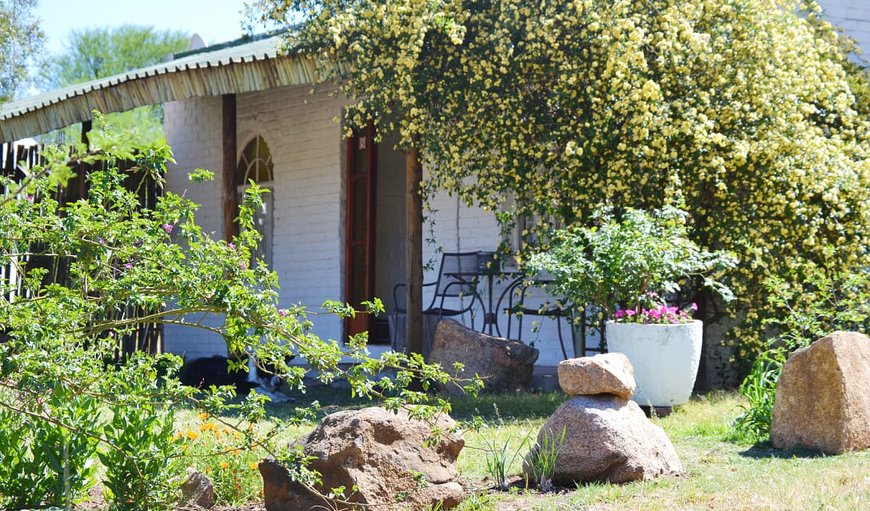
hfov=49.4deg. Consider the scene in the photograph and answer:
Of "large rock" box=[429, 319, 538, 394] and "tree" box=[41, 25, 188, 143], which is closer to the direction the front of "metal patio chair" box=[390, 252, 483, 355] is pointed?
the large rock

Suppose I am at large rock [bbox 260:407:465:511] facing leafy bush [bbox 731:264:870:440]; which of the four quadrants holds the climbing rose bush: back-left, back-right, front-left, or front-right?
front-left

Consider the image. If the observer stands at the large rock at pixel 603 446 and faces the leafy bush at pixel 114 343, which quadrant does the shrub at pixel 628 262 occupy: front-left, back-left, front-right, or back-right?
back-right

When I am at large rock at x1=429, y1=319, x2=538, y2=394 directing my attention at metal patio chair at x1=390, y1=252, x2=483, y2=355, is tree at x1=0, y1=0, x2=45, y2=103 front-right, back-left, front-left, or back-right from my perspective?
front-left

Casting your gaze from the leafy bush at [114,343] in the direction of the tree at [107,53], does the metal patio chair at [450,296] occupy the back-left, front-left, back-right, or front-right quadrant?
front-right

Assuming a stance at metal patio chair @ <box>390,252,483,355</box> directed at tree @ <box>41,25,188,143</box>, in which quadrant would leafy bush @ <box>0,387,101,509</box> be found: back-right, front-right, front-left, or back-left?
back-left

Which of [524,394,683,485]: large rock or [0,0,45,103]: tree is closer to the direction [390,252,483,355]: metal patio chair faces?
the large rock
